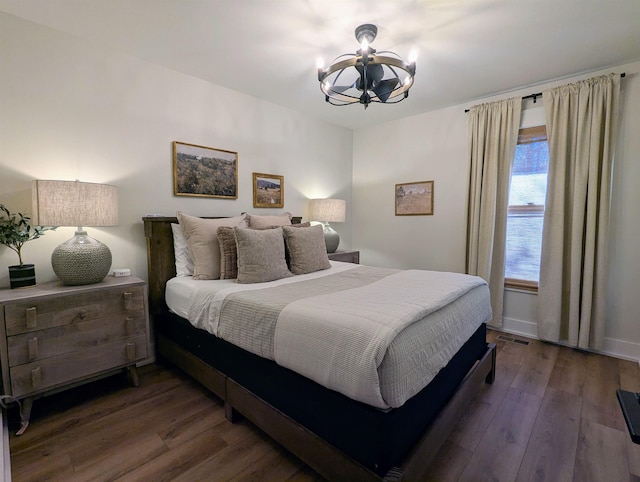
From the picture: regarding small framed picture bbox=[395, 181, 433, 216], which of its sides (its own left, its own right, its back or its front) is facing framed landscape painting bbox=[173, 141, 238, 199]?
front

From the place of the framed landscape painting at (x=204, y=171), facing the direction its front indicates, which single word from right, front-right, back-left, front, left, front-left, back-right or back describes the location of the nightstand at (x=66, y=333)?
right

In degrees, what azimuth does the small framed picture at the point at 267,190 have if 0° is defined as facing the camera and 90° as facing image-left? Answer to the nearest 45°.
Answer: approximately 315°

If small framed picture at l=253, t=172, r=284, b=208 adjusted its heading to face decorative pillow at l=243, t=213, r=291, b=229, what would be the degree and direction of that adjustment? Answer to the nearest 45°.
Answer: approximately 45° to its right

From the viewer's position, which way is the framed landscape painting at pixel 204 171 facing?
facing the viewer and to the right of the viewer

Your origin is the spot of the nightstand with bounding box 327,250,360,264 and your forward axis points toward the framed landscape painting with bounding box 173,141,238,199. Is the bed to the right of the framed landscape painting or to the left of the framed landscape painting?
left

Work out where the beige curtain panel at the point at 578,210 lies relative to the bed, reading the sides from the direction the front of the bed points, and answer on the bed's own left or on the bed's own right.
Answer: on the bed's own left

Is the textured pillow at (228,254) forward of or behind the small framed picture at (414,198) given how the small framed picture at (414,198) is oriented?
forward

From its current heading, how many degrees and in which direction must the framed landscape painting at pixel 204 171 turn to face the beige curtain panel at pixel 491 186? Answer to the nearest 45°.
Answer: approximately 45° to its left

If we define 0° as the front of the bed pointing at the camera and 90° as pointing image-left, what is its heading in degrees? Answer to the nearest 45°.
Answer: approximately 315°

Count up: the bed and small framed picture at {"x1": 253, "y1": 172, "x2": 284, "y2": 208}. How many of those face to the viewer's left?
0

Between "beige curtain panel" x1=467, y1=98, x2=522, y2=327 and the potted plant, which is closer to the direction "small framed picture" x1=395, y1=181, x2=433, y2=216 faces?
the potted plant

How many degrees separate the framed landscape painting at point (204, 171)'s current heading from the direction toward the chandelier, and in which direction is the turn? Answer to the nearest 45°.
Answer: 0° — it already faces it

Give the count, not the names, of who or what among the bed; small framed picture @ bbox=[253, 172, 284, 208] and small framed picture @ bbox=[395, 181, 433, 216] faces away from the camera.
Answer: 0

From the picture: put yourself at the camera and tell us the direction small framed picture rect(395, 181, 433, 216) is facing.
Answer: facing the viewer and to the left of the viewer

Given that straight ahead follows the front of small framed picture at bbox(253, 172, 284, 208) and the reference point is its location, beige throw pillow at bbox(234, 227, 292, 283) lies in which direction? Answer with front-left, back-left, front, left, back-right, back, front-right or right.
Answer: front-right
